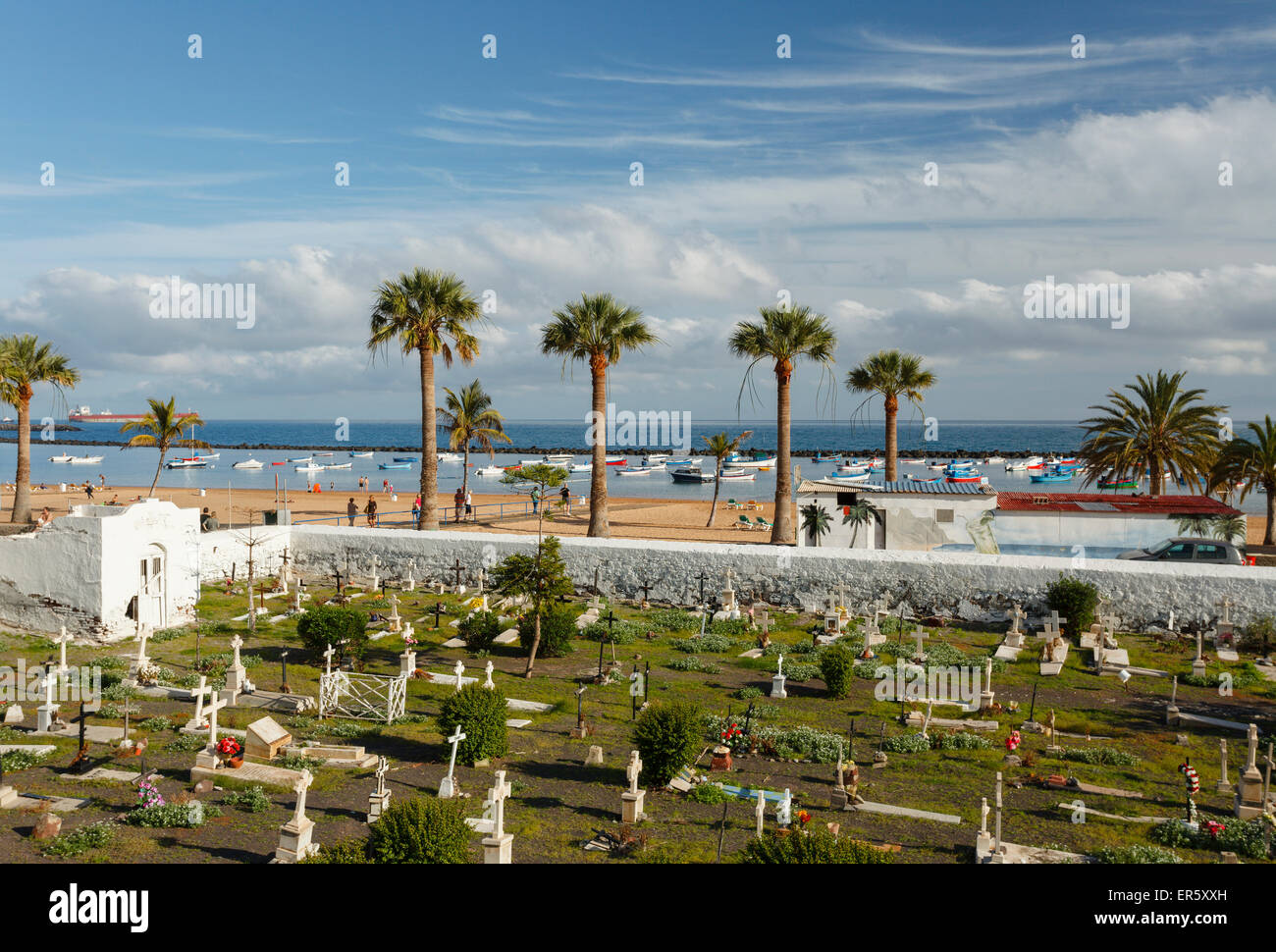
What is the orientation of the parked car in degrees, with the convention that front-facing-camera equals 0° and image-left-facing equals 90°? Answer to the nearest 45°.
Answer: approximately 90°

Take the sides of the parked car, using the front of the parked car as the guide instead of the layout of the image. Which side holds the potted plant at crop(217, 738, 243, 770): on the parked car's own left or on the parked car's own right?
on the parked car's own left

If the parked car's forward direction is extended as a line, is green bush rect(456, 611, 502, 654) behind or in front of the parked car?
in front

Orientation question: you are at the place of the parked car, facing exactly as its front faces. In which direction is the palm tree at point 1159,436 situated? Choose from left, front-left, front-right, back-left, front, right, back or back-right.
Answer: right

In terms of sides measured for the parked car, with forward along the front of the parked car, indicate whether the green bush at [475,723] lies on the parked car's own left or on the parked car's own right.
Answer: on the parked car's own left

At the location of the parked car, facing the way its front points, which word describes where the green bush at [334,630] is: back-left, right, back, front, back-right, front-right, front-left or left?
front-left

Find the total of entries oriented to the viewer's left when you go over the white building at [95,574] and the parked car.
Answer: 1

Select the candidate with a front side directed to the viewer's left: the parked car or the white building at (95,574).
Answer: the parked car

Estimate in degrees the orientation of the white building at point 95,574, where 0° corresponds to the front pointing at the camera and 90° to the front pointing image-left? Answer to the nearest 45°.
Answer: approximately 315°
